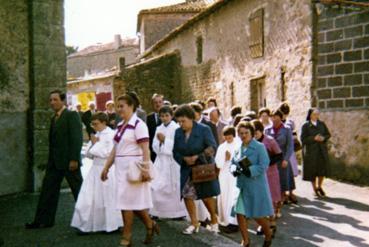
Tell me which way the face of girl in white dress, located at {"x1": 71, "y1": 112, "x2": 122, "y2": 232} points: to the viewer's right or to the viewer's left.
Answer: to the viewer's left

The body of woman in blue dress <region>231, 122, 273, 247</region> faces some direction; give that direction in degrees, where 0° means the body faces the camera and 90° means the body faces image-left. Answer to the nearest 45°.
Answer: approximately 45°

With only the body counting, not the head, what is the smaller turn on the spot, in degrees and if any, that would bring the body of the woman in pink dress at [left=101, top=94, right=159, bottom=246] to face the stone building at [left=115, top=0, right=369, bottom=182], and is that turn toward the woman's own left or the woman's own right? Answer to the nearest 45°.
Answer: approximately 180°

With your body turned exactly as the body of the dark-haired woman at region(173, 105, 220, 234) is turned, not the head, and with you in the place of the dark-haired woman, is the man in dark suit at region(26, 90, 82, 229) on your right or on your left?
on your right

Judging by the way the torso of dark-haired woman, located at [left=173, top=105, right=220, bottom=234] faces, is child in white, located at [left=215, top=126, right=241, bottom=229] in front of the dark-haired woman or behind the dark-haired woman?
behind

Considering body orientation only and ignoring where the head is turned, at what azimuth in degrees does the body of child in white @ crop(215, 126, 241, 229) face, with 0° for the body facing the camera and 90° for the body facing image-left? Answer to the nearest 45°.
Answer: approximately 45°

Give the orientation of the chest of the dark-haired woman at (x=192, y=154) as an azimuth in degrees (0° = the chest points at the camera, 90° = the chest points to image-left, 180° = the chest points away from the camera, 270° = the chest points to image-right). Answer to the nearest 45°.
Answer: approximately 45°

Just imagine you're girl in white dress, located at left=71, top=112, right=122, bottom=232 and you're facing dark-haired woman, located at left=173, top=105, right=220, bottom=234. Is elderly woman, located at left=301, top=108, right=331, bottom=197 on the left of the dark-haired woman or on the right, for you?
left
